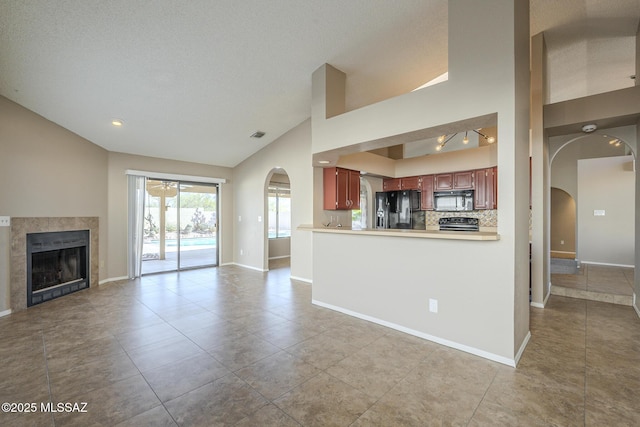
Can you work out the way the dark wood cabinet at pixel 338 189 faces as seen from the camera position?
facing the viewer and to the right of the viewer

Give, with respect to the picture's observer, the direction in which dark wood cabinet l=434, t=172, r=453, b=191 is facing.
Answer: facing the viewer

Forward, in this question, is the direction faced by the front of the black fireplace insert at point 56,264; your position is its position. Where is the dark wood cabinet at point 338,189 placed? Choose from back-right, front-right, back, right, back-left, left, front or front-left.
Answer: front

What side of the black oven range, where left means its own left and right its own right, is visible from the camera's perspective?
front

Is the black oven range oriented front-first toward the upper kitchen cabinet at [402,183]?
no

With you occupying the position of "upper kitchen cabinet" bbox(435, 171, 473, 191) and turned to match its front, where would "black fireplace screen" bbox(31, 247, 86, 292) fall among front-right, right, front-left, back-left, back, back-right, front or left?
front-right

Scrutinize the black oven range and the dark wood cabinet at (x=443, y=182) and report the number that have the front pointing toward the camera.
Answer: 2

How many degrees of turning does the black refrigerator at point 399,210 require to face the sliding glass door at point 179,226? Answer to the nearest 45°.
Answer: approximately 45° to its right

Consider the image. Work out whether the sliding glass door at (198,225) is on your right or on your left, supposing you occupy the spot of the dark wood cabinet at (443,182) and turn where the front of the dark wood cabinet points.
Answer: on your right

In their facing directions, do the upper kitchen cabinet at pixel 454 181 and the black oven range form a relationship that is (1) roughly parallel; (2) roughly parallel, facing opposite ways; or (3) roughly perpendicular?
roughly parallel

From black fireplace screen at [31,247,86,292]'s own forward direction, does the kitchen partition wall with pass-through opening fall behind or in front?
in front

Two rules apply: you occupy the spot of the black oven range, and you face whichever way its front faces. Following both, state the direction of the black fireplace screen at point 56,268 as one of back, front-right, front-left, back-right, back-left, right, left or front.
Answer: front-right

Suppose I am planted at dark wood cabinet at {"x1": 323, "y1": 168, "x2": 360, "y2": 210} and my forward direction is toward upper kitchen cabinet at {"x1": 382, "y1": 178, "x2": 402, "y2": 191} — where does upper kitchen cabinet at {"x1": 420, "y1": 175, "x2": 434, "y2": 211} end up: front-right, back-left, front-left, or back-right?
front-right

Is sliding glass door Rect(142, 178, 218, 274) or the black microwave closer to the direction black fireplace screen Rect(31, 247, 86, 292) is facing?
the black microwave

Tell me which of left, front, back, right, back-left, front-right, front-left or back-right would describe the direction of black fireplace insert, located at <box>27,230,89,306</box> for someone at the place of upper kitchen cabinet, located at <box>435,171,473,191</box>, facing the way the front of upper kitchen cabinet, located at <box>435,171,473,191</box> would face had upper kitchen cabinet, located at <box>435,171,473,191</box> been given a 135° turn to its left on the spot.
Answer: back

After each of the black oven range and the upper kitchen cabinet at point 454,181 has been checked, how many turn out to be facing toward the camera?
2

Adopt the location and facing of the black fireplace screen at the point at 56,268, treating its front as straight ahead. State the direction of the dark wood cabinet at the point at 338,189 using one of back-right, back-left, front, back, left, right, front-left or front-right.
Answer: front
